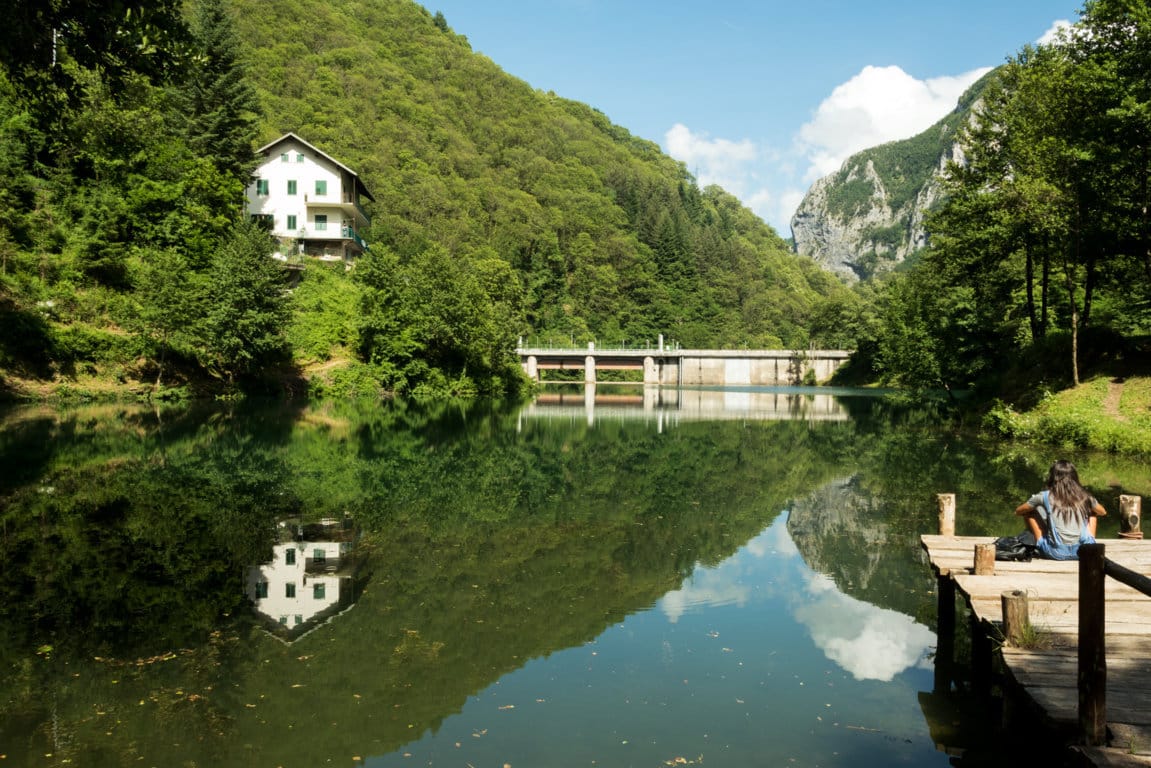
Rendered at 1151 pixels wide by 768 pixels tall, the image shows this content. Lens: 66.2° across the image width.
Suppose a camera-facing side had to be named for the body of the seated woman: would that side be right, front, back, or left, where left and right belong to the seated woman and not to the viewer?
back

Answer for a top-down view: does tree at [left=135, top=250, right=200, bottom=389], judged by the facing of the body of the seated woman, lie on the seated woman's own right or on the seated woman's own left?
on the seated woman's own left

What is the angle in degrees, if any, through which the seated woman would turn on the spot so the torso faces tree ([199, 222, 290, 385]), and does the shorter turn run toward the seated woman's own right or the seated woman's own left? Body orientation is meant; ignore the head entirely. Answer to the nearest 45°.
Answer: approximately 45° to the seated woman's own left
